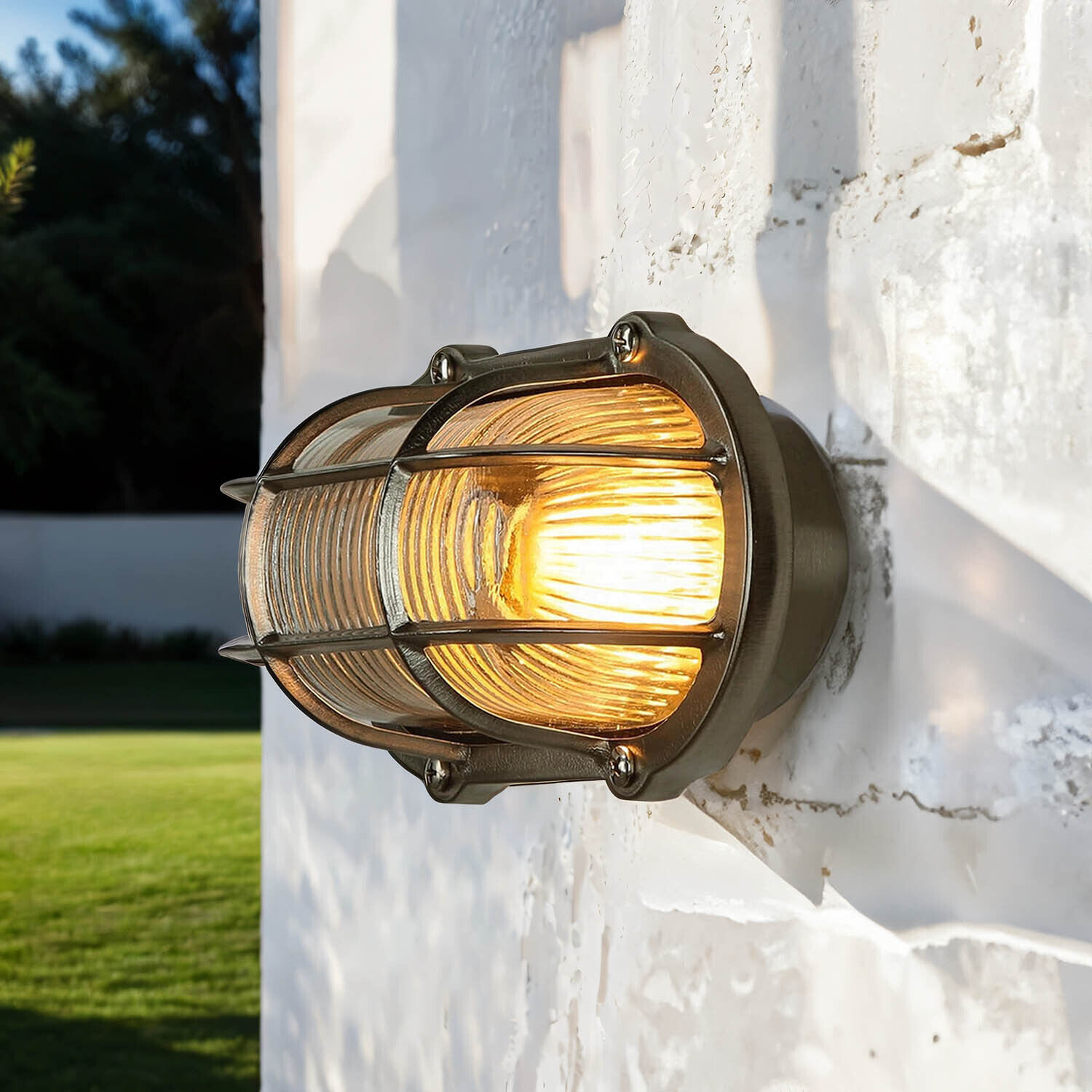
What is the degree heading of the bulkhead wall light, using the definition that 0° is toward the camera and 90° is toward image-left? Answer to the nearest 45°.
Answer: approximately 45°

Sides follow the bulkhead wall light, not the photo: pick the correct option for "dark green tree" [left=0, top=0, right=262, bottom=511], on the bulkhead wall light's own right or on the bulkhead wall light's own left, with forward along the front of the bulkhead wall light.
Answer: on the bulkhead wall light's own right
